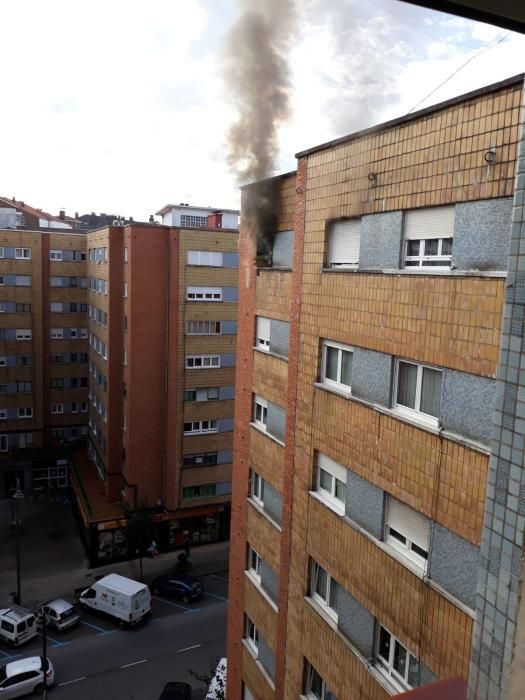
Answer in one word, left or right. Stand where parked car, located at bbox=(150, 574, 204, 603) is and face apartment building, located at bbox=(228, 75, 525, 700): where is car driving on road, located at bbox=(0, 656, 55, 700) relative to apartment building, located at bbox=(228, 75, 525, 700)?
right

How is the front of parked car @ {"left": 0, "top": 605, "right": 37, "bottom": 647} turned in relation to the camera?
facing away from the viewer and to the left of the viewer

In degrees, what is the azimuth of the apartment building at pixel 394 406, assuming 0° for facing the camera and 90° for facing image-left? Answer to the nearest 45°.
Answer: approximately 45°

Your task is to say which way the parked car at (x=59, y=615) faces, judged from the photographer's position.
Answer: facing away from the viewer and to the left of the viewer
